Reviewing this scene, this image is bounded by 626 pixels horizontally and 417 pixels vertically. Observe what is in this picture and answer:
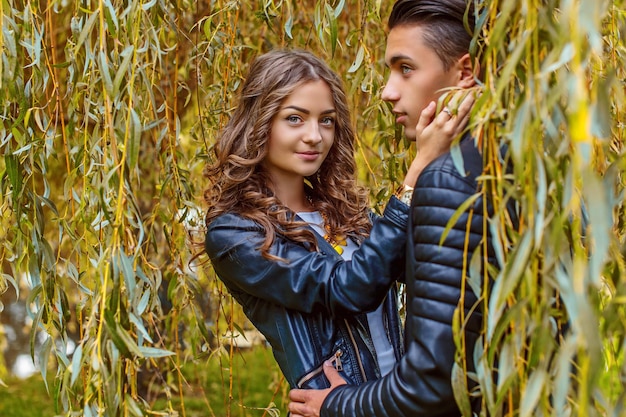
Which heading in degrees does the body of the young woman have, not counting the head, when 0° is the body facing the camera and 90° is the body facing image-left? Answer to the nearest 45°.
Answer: approximately 315°

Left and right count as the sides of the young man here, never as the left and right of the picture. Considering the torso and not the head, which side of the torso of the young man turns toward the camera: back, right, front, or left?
left

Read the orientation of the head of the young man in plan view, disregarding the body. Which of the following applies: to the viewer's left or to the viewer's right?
to the viewer's left

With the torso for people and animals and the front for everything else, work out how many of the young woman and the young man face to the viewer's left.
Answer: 1
